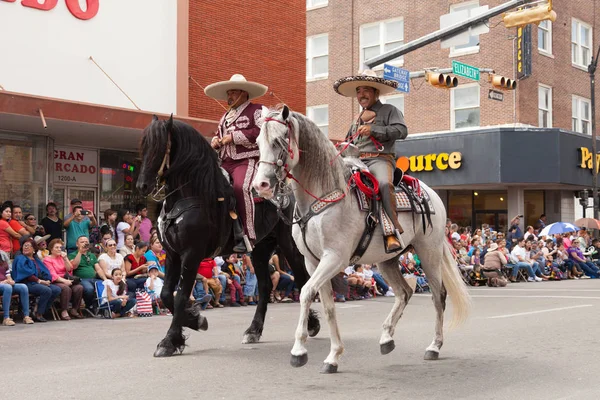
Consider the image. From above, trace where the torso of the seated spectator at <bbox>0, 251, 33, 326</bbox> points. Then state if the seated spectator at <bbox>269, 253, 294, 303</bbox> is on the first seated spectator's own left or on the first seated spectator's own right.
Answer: on the first seated spectator's own left

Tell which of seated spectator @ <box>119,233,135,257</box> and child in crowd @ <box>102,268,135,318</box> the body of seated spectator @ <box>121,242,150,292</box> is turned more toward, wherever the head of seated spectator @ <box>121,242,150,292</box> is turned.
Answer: the child in crowd

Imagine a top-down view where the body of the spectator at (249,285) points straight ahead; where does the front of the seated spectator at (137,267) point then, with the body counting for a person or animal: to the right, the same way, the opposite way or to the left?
the same way

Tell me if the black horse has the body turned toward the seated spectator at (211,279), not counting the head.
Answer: no

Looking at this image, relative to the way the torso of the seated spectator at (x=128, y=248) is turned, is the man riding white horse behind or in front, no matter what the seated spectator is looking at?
in front

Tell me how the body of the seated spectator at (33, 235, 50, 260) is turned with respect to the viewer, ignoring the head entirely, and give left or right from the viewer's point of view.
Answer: facing the viewer and to the right of the viewer

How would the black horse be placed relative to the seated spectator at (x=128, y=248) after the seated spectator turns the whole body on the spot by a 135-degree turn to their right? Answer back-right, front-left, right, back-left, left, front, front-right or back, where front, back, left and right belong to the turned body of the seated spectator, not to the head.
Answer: left

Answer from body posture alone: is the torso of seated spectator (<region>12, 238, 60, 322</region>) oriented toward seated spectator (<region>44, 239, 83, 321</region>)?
no

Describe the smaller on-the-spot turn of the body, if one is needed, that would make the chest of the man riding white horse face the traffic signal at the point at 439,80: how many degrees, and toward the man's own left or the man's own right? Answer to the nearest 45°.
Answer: approximately 135° to the man's own right

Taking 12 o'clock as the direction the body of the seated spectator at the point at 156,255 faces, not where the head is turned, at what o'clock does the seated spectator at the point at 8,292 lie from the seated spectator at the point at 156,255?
the seated spectator at the point at 8,292 is roughly at 3 o'clock from the seated spectator at the point at 156,255.

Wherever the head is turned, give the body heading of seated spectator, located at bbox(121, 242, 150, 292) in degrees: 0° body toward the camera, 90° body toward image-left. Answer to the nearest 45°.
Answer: approximately 315°

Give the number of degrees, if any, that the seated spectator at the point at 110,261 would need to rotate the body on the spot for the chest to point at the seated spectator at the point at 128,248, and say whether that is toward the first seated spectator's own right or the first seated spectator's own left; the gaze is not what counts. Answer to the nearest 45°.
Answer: approximately 135° to the first seated spectator's own left

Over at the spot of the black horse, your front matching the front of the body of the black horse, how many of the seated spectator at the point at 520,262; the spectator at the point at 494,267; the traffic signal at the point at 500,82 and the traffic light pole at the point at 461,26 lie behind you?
4

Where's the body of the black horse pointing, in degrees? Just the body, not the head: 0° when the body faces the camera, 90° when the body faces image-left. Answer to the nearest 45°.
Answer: approximately 45°

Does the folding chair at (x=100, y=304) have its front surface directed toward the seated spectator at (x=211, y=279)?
no
